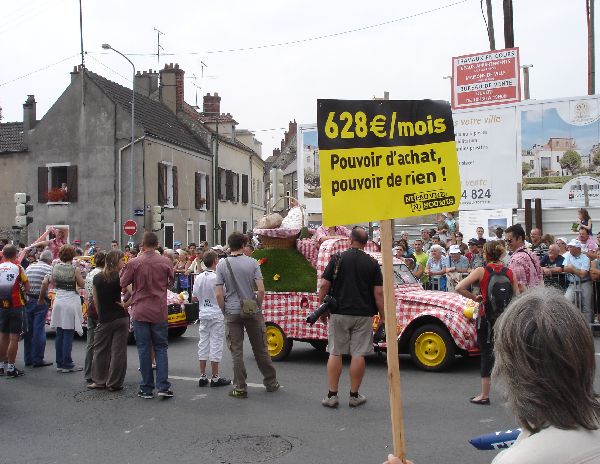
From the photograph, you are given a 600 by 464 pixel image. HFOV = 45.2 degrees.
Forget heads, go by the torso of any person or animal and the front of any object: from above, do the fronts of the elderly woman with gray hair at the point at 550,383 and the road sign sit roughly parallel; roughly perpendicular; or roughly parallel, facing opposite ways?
roughly parallel, facing opposite ways

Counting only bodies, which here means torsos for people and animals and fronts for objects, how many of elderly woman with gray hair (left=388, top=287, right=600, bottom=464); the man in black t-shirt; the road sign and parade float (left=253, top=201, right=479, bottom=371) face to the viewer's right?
1

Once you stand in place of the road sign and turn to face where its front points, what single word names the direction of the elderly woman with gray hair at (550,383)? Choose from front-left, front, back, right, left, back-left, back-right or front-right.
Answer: front

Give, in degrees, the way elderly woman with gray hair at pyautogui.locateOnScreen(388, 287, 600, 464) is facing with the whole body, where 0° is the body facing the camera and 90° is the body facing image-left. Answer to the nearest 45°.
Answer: approximately 135°

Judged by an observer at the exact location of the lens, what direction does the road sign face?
facing the viewer

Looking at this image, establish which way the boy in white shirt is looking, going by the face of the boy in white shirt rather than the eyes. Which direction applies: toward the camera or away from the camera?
away from the camera

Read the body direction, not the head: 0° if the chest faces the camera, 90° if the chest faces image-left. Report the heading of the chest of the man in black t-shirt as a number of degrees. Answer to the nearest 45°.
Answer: approximately 180°

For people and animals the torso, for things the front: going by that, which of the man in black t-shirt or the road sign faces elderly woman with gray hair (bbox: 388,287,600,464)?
the road sign

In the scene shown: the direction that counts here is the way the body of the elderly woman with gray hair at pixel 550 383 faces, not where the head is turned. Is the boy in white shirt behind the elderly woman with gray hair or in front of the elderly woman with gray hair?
in front

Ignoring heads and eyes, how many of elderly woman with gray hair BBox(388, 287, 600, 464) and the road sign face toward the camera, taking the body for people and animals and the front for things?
1

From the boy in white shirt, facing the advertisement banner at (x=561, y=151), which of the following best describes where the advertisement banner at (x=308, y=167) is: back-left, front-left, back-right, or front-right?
front-left

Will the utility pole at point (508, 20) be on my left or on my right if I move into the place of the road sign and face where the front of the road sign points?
on my left

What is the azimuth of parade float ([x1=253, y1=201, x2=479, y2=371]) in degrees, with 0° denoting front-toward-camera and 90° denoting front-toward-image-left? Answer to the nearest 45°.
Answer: approximately 270°

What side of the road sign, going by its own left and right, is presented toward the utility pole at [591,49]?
left
